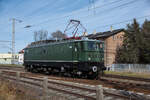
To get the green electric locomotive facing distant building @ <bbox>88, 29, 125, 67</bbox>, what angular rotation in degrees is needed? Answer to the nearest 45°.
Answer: approximately 135° to its left

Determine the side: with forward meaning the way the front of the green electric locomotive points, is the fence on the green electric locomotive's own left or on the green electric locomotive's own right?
on the green electric locomotive's own left

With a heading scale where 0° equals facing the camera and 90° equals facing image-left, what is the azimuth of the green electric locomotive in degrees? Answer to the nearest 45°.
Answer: approximately 315°

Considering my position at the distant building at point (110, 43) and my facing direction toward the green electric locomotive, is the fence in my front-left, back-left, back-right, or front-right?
front-left
